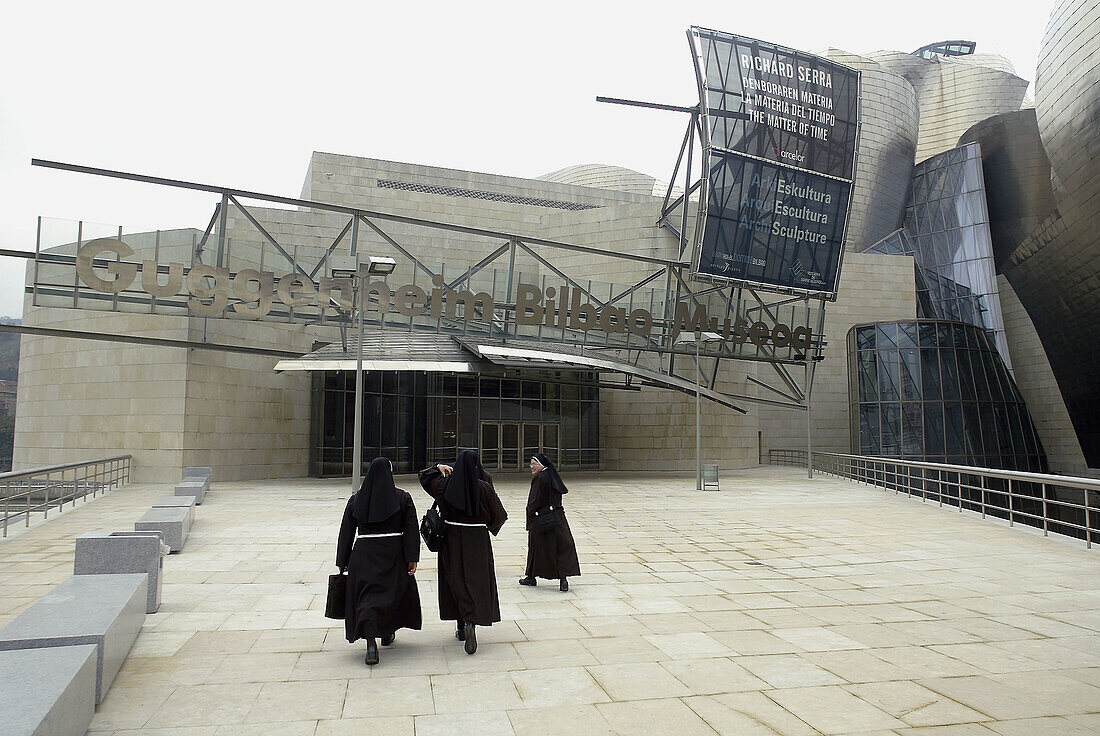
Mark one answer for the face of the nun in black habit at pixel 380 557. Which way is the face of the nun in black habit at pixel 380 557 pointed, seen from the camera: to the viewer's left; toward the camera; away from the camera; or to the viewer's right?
away from the camera

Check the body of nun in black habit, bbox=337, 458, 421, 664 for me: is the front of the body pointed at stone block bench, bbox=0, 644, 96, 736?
no

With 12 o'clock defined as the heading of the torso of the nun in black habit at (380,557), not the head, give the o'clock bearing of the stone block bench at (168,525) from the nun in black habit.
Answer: The stone block bench is roughly at 11 o'clock from the nun in black habit.

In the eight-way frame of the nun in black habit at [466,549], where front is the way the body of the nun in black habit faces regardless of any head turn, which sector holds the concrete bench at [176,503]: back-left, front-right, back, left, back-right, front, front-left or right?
front-left

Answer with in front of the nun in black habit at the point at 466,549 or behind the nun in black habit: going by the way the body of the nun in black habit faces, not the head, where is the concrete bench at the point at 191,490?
in front

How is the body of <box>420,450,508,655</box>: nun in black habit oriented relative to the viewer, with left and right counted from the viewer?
facing away from the viewer

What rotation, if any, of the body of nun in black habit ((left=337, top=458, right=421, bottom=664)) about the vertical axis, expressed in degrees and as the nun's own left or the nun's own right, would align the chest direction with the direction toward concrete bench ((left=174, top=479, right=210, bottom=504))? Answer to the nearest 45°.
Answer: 0° — they already face it

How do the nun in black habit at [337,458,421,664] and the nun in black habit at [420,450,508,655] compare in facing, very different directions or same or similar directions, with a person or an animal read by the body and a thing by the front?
same or similar directions

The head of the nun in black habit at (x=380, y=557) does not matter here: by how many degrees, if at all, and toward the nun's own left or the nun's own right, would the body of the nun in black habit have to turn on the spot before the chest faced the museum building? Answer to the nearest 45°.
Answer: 0° — they already face it

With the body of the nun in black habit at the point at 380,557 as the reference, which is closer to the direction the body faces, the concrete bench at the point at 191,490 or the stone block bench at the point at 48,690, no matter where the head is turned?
the concrete bench

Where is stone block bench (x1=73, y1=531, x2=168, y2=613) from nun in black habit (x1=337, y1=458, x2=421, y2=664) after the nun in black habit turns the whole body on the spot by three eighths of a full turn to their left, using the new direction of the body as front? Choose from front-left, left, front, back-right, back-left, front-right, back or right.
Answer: right

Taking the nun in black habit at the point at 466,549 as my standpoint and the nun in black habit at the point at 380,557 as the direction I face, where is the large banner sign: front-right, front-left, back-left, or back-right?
back-right

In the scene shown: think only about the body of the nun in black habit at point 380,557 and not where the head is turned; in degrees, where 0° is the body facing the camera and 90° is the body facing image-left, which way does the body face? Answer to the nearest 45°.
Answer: approximately 180°

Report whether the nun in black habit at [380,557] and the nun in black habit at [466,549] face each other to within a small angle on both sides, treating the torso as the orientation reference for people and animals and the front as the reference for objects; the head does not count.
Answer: no
